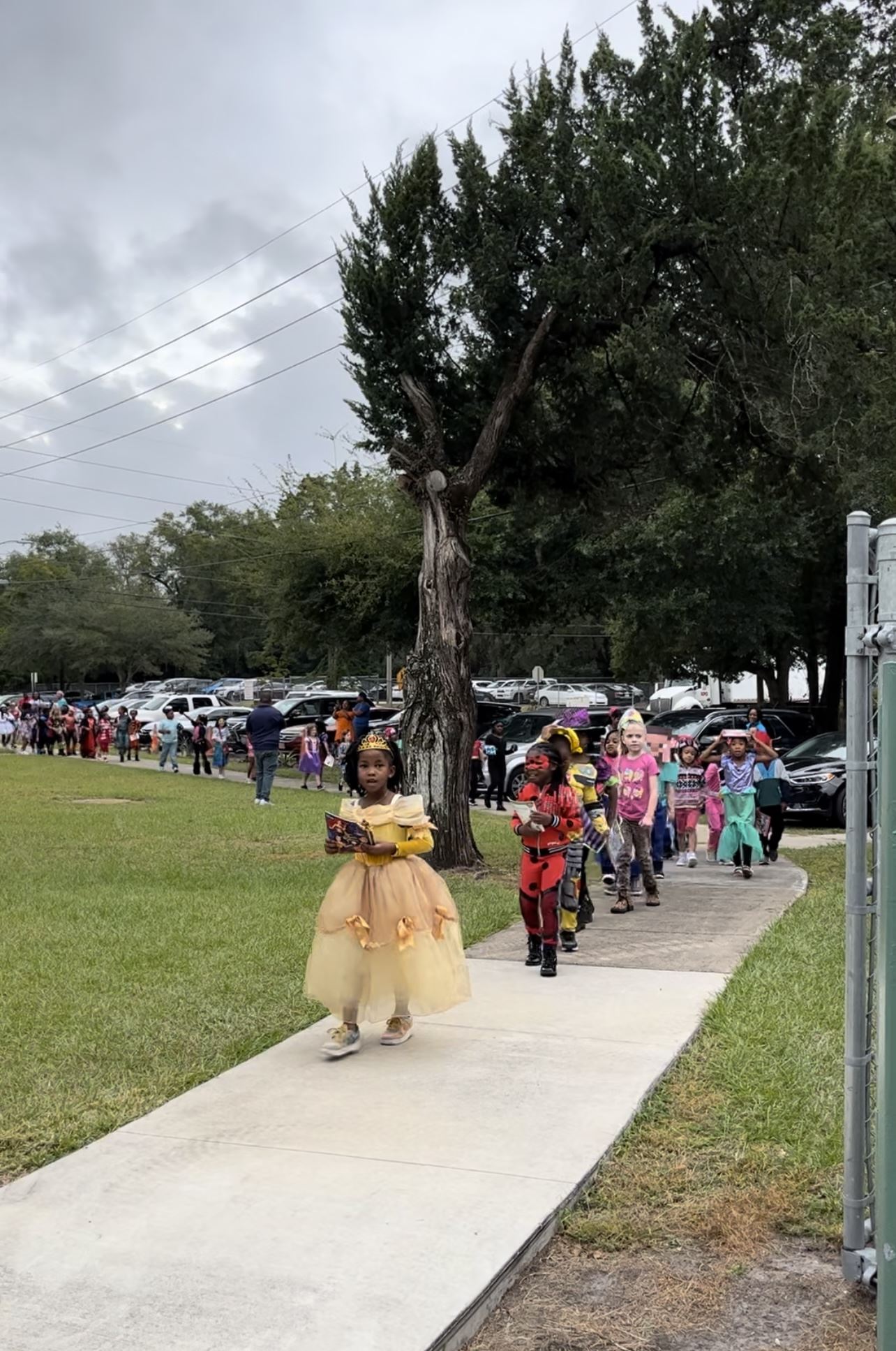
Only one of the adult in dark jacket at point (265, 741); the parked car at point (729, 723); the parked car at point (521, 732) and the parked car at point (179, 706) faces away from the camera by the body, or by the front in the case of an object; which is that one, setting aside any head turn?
the adult in dark jacket

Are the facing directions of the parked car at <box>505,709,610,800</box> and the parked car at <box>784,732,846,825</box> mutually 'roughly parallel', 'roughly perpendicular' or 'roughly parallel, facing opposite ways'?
roughly parallel

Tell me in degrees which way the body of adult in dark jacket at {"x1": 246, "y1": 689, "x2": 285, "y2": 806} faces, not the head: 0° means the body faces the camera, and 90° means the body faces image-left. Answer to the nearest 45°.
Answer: approximately 180°

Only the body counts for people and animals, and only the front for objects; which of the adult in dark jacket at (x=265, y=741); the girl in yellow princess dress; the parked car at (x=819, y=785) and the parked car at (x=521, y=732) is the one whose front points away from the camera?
the adult in dark jacket

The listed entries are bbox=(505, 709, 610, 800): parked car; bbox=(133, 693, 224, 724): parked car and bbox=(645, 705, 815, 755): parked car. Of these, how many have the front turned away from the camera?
0

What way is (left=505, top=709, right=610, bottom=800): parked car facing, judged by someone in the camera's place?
facing the viewer and to the left of the viewer

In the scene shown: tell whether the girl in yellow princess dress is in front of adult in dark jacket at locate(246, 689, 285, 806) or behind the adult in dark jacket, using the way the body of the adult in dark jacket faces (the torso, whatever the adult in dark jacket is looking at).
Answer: behind

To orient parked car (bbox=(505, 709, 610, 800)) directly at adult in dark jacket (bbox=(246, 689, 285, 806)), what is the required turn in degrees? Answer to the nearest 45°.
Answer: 0° — it already faces them

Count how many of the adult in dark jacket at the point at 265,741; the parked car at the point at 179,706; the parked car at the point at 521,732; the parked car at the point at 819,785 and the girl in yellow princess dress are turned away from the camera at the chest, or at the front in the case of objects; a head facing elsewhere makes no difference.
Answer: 1

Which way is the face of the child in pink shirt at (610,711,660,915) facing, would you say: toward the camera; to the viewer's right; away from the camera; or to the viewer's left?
toward the camera

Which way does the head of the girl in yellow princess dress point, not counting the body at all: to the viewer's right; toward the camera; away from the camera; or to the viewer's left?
toward the camera

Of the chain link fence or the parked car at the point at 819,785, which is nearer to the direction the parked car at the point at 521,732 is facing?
the chain link fence

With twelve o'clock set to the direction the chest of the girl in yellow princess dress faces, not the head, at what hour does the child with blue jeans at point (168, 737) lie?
The child with blue jeans is roughly at 4 o'clock from the girl in yellow princess dress.
